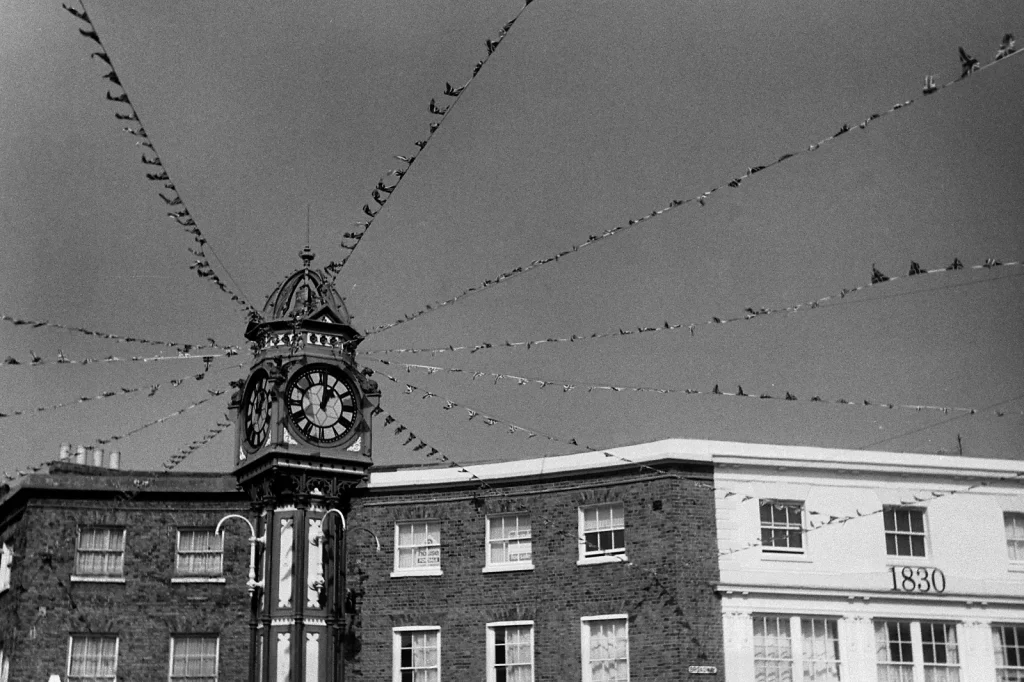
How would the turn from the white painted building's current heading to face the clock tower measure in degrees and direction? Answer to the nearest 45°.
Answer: approximately 45° to its right

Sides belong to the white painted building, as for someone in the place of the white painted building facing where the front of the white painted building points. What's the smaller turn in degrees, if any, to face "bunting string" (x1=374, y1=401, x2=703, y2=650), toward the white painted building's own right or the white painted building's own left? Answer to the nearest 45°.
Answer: approximately 90° to the white painted building's own right

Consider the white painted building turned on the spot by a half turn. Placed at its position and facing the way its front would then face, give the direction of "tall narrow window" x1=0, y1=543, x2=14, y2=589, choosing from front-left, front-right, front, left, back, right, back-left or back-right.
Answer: left

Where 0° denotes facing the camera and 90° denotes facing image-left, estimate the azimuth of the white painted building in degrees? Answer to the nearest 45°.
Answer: approximately 0°
